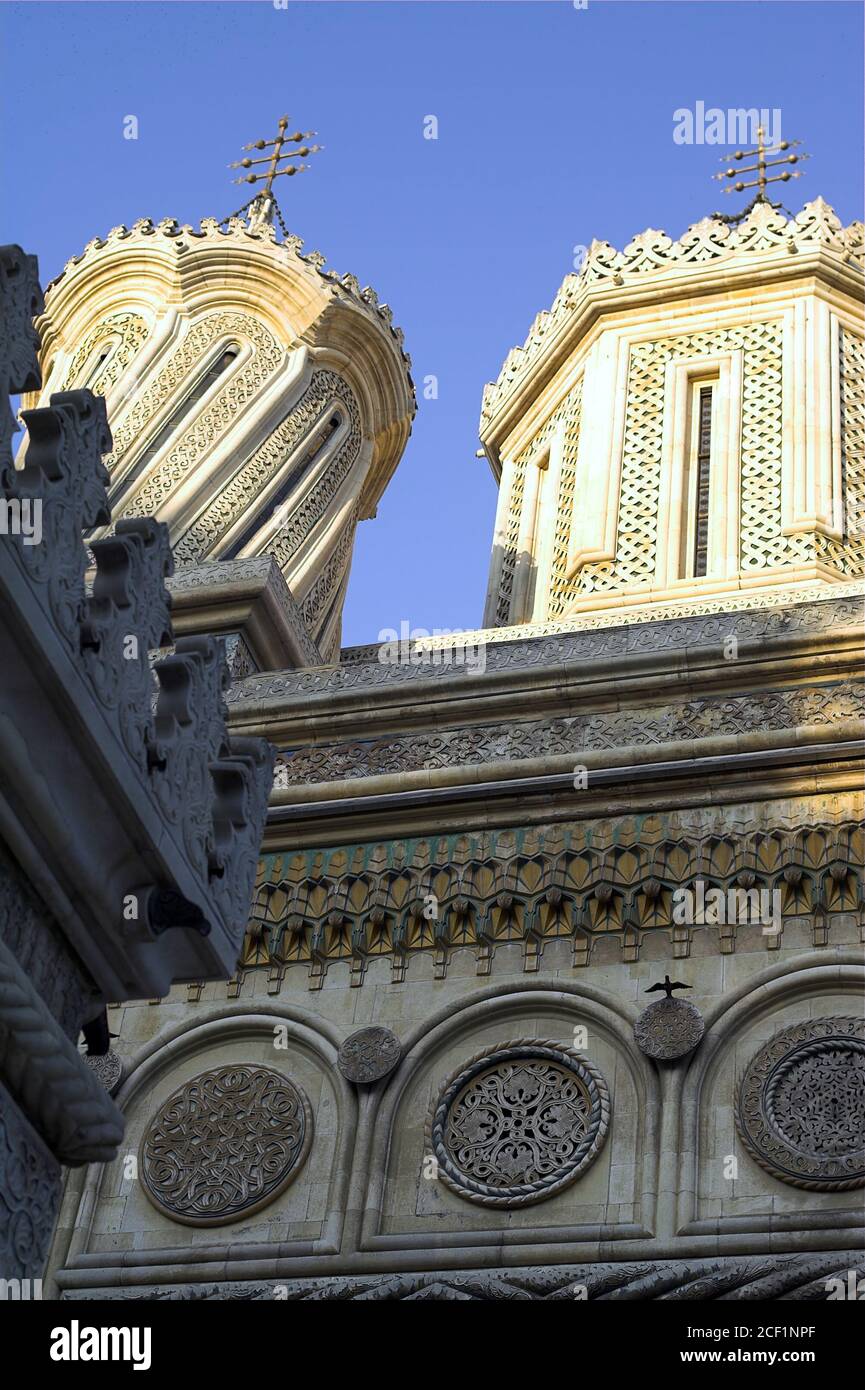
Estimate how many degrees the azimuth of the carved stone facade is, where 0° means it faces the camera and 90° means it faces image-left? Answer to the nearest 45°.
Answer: approximately 0°
